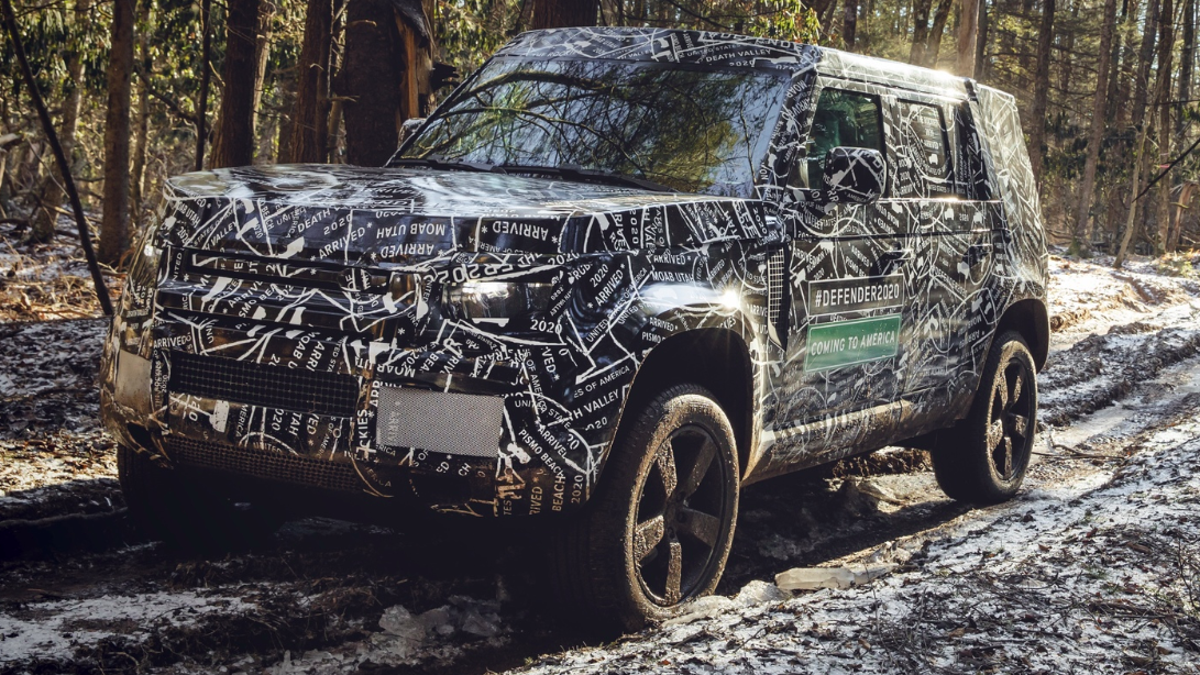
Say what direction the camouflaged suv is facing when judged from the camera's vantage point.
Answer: facing the viewer and to the left of the viewer

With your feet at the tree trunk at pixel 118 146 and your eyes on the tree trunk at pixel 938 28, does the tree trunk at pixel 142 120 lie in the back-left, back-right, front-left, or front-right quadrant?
front-left

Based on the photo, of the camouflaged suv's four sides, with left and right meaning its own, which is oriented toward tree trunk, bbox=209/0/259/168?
right

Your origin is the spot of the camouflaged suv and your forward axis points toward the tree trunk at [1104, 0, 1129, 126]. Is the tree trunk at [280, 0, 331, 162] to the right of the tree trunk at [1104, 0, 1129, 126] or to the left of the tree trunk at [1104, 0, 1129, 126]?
left

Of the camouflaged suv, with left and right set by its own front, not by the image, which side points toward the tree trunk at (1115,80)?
back

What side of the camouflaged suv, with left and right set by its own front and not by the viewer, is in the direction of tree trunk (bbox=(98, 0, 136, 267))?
right

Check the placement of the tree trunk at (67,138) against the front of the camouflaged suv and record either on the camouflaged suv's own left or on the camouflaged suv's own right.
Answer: on the camouflaged suv's own right

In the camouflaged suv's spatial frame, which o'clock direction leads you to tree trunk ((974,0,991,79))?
The tree trunk is roughly at 5 o'clock from the camouflaged suv.

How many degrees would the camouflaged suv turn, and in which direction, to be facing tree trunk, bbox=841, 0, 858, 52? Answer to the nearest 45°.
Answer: approximately 135° to its right
